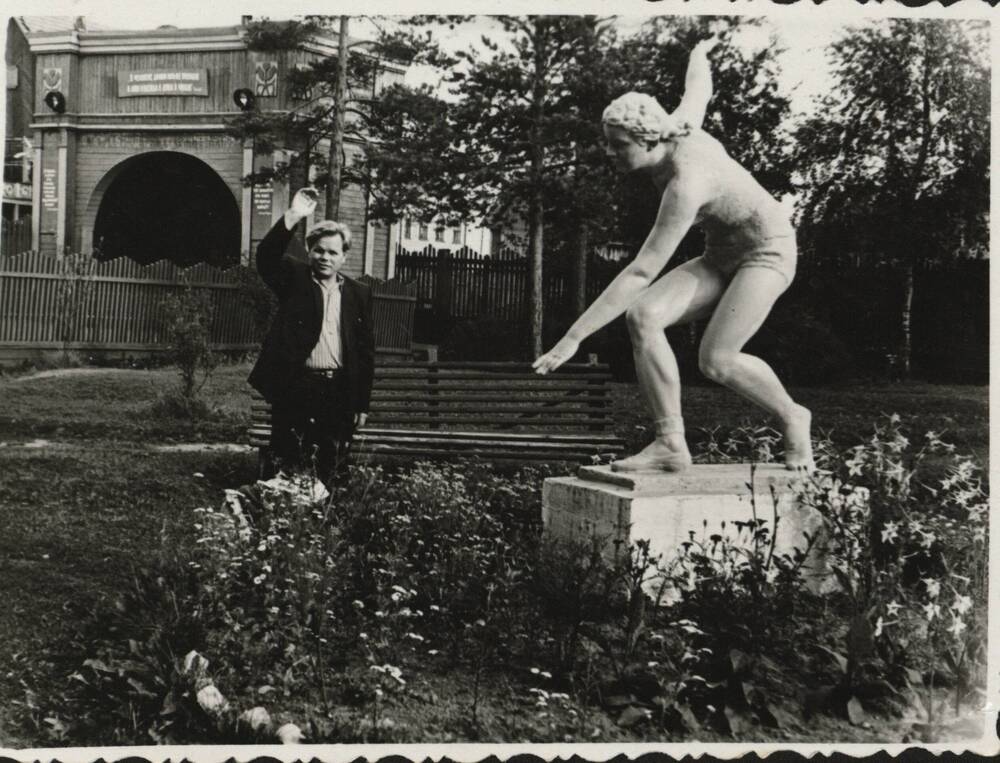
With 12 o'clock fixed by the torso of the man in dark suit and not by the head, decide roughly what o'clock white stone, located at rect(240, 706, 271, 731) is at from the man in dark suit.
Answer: The white stone is roughly at 12 o'clock from the man in dark suit.

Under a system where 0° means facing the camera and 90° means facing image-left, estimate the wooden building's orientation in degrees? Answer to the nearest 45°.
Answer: approximately 0°

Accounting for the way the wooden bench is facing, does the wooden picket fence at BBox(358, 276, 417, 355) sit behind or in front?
behind

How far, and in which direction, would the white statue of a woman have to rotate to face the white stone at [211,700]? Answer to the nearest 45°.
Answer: approximately 45° to its left

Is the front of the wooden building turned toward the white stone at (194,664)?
yes

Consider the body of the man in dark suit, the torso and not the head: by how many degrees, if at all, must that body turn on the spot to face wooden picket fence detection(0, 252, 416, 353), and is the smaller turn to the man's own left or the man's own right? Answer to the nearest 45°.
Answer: approximately 180°

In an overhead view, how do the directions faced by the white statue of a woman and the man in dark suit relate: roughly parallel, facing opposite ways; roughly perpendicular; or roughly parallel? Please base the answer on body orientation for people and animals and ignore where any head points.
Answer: roughly perpendicular

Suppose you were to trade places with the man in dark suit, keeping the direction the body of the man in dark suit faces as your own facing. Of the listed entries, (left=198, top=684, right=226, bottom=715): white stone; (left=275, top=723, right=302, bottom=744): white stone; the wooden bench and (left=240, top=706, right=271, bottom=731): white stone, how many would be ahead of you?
3

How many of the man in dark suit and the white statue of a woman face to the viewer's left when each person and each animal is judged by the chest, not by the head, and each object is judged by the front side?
1

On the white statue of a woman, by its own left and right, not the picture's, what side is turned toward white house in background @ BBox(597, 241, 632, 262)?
right

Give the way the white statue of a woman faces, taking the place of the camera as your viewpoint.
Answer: facing to the left of the viewer
